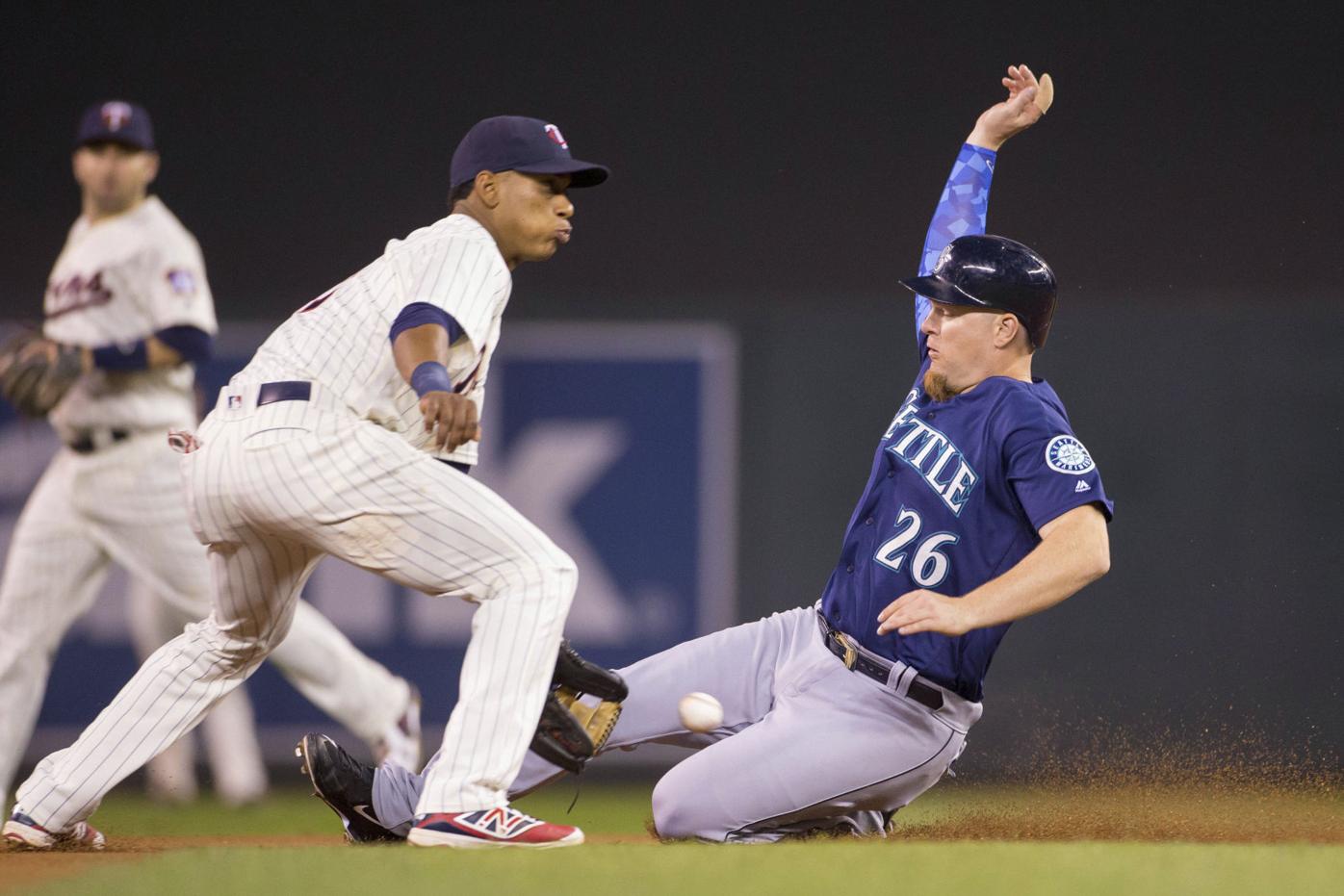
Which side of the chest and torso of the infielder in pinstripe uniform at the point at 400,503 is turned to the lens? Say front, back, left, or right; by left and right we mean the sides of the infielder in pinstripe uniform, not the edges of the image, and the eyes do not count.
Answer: right

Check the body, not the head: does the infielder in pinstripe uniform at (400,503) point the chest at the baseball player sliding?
yes

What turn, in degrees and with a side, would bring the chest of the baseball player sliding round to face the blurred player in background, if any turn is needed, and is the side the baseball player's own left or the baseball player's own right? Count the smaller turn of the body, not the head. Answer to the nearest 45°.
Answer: approximately 90° to the baseball player's own right

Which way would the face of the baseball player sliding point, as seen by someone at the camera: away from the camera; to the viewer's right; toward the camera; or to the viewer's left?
to the viewer's left

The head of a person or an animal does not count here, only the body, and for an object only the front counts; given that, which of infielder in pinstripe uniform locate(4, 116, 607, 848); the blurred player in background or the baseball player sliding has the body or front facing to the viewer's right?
the infielder in pinstripe uniform

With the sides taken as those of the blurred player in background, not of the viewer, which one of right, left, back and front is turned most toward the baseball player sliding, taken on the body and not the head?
left

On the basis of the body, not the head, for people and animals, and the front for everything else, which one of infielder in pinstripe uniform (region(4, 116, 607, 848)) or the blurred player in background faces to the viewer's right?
the infielder in pinstripe uniform

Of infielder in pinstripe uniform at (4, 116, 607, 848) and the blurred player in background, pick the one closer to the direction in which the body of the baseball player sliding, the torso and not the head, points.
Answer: the infielder in pinstripe uniform

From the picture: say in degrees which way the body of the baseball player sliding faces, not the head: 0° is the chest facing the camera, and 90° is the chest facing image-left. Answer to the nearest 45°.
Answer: approximately 45°

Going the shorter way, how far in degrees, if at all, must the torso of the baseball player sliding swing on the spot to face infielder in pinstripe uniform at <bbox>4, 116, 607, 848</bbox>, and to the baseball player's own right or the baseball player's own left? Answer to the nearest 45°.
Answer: approximately 45° to the baseball player's own right

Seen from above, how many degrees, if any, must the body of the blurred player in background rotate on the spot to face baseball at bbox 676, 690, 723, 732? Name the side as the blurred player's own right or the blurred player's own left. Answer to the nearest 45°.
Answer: approximately 90° to the blurred player's own left
